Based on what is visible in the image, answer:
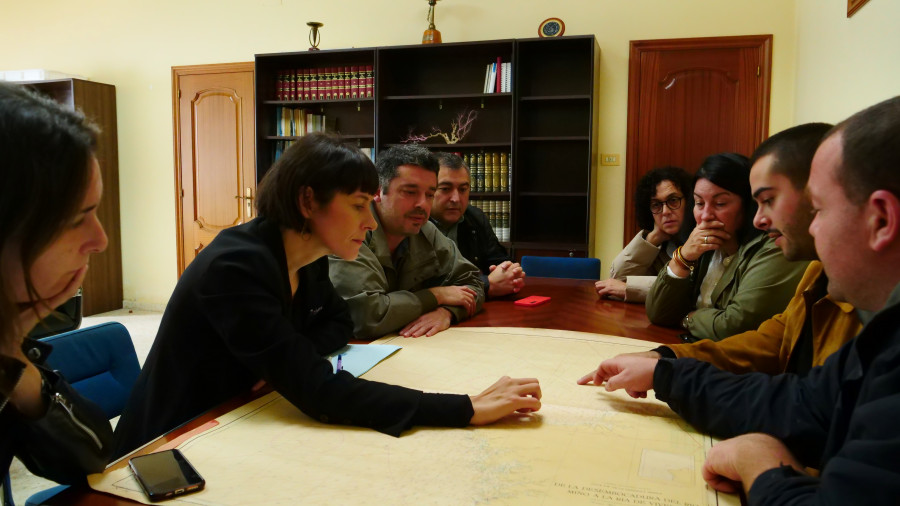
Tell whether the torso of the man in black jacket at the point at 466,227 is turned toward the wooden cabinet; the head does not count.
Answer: no

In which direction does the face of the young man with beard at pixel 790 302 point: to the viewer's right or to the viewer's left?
to the viewer's left

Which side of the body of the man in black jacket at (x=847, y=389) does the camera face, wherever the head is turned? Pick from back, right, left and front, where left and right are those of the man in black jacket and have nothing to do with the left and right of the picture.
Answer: left

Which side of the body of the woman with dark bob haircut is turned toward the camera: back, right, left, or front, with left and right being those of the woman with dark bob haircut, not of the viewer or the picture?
right

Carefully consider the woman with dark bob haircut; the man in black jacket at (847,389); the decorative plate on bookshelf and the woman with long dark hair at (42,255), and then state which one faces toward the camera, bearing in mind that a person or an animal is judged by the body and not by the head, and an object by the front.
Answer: the decorative plate on bookshelf

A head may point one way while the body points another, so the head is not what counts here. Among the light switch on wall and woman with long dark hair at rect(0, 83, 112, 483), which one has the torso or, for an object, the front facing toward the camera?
the light switch on wall

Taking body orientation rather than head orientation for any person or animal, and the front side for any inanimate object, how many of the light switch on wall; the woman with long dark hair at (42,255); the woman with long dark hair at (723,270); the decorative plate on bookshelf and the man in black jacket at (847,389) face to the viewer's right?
1

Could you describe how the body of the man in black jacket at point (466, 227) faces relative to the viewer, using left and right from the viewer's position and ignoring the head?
facing the viewer and to the right of the viewer

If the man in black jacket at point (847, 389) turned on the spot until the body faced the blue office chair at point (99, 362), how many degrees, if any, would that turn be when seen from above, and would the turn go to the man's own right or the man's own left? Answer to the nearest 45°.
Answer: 0° — they already face it

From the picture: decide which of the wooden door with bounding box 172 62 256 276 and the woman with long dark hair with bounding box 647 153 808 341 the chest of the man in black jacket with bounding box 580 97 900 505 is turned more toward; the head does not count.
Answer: the wooden door

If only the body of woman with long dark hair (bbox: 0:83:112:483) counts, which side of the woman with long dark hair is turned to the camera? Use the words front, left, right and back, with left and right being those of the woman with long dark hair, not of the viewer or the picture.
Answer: right

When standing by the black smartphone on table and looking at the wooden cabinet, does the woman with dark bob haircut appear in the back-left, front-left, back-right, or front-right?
front-right

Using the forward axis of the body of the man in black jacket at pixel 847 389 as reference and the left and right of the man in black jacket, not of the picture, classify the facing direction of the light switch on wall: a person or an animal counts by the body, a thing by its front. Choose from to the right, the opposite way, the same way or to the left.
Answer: to the left

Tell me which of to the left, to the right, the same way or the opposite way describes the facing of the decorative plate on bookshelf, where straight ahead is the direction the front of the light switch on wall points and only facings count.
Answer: the same way

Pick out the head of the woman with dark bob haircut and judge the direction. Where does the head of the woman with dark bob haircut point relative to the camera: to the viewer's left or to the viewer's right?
to the viewer's right

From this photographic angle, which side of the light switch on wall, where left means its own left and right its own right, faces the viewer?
front
